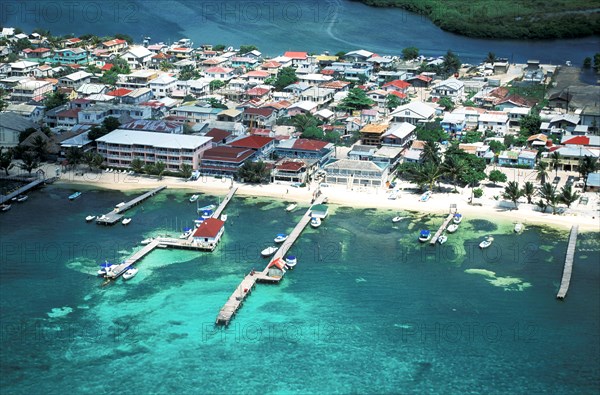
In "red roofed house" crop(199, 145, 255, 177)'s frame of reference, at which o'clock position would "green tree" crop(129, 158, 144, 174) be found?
The green tree is roughly at 3 o'clock from the red roofed house.

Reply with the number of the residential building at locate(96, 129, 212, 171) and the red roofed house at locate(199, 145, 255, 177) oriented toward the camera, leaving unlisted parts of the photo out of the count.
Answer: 2

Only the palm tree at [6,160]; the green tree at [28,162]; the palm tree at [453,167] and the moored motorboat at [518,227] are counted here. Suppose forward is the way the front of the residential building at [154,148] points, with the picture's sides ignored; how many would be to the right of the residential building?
2

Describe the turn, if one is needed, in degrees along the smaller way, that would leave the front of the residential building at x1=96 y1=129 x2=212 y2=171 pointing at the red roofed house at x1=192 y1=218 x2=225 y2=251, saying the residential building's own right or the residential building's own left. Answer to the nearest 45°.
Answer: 0° — it already faces it

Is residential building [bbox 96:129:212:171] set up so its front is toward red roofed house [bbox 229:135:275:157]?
no

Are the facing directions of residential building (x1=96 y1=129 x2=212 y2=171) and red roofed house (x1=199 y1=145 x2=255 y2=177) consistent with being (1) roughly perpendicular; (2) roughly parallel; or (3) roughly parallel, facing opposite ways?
roughly parallel

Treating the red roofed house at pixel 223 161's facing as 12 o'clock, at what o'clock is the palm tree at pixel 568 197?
The palm tree is roughly at 10 o'clock from the red roofed house.

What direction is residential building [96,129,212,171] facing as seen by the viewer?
toward the camera

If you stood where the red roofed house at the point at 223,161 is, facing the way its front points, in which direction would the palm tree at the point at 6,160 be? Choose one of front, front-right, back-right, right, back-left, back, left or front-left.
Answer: right

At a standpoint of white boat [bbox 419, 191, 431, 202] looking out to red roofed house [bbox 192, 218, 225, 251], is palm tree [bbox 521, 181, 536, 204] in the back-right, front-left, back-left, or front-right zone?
back-left

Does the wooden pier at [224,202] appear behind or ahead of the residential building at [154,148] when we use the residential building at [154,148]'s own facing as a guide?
ahead

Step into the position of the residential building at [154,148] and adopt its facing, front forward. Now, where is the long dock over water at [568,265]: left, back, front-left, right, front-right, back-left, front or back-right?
front-left

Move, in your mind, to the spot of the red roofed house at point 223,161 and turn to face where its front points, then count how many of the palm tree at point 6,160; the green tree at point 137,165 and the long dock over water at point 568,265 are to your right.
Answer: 2

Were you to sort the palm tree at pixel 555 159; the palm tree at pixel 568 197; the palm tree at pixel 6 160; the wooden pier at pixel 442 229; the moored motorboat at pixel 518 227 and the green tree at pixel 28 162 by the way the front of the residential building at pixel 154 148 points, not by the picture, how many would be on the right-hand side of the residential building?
2

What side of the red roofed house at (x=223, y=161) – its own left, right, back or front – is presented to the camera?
front

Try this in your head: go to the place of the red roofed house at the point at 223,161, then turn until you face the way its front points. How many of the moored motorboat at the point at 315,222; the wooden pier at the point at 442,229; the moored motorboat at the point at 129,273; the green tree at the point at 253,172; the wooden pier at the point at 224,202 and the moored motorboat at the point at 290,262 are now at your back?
0

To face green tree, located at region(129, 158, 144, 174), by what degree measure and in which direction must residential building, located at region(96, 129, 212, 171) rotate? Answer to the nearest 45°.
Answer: approximately 45° to its right
